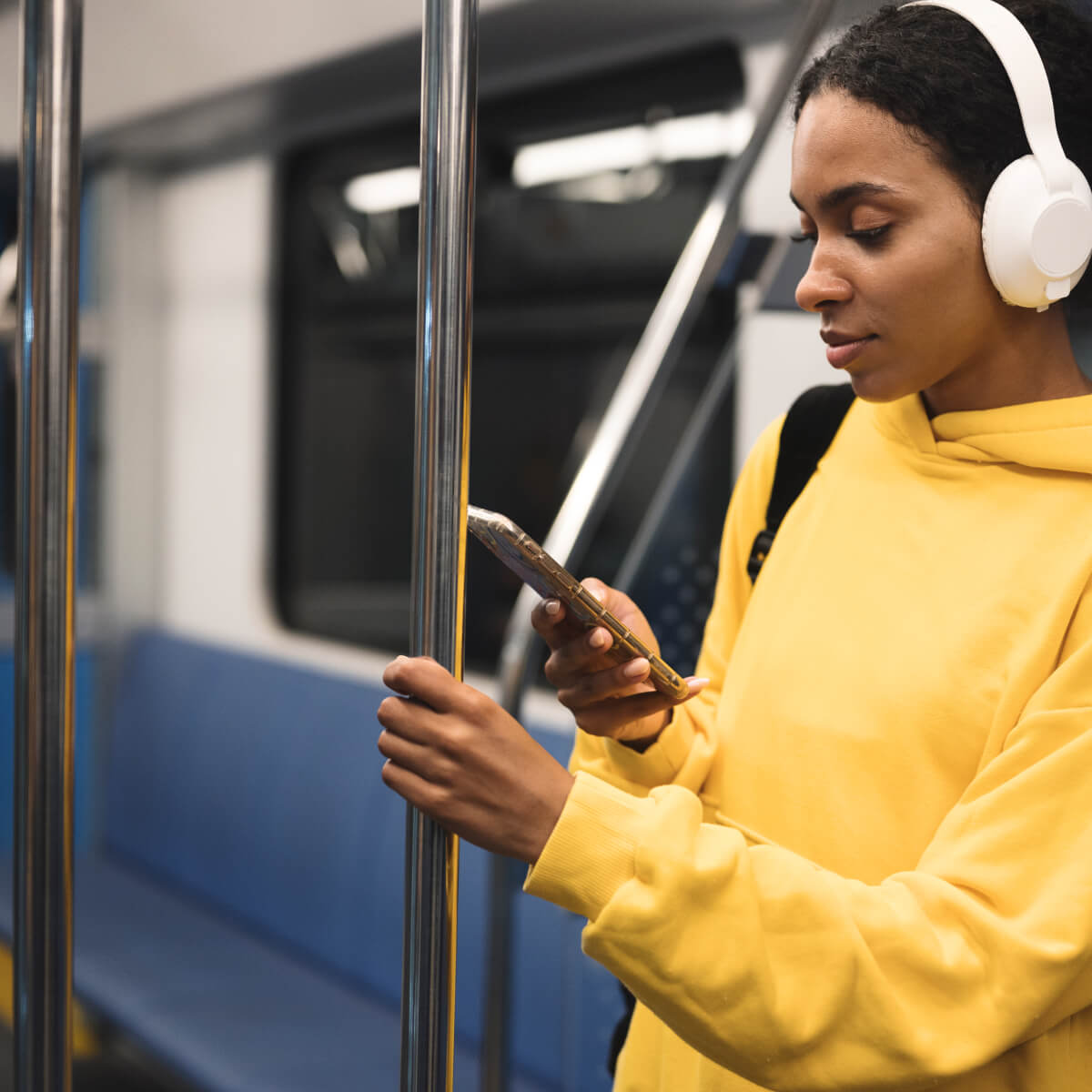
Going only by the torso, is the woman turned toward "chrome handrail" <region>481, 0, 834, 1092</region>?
no

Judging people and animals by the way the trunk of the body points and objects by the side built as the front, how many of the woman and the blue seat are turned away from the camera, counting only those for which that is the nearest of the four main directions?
0

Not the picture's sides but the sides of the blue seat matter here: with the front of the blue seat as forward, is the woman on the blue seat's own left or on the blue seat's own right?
on the blue seat's own left

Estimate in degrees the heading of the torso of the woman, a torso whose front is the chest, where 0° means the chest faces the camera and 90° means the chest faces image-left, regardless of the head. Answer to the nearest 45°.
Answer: approximately 45°

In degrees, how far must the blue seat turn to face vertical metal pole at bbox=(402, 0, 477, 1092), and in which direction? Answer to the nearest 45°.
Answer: approximately 45° to its left

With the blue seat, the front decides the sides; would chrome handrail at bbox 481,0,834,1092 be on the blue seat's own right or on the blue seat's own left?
on the blue seat's own left
